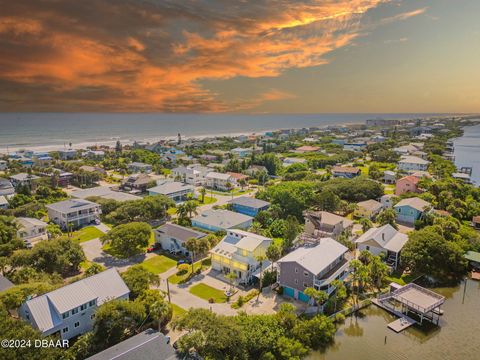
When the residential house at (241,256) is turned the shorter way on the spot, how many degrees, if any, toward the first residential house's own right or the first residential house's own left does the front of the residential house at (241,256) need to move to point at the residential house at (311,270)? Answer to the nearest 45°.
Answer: approximately 90° to the first residential house's own left

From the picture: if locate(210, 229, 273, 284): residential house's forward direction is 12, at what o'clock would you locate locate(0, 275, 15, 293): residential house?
locate(0, 275, 15, 293): residential house is roughly at 1 o'clock from locate(210, 229, 273, 284): residential house.

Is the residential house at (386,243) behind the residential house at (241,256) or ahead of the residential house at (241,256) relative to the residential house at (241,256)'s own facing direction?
behind

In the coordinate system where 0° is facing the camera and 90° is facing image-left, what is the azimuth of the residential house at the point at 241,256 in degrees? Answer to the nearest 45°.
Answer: approximately 45°

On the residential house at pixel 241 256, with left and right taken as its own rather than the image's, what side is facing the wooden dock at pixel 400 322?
left

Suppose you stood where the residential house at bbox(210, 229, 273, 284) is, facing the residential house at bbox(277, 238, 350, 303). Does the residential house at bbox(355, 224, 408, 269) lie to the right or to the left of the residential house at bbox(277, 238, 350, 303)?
left

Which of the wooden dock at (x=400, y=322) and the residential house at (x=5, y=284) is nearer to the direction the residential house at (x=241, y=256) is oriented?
the residential house

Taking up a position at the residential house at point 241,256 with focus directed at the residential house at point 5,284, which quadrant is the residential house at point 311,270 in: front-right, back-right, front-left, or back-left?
back-left
